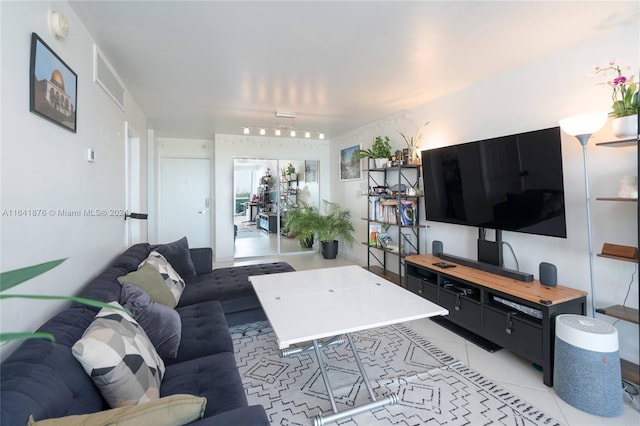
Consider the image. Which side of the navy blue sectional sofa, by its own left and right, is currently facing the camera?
right

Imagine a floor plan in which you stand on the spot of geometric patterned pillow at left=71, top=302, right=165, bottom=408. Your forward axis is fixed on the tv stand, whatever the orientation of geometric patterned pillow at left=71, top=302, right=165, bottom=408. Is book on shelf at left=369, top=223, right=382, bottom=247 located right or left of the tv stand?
left

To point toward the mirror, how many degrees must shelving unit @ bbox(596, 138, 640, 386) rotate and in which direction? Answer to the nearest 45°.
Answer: approximately 45° to its right

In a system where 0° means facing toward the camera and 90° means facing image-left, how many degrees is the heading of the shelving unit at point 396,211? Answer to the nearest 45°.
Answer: approximately 45°

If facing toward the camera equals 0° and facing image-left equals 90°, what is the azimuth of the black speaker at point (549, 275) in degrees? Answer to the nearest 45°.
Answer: approximately 45°

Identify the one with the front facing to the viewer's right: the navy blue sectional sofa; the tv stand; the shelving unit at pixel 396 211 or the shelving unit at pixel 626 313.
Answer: the navy blue sectional sofa

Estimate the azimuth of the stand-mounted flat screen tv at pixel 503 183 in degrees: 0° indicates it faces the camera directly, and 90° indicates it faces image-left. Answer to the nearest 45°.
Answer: approximately 45°

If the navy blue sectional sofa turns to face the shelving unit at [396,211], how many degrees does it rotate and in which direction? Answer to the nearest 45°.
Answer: approximately 45° to its left

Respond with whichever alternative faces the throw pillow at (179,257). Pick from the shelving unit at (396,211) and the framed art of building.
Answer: the shelving unit

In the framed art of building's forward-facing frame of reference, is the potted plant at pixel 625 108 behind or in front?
in front

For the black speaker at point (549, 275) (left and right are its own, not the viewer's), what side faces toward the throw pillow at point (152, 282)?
front

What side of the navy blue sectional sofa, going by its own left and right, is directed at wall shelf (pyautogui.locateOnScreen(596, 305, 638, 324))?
front

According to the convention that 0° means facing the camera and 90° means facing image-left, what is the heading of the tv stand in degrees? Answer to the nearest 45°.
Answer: approximately 45°

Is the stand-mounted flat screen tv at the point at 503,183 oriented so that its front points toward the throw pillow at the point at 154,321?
yes

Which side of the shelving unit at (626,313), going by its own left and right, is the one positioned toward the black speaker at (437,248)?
right
